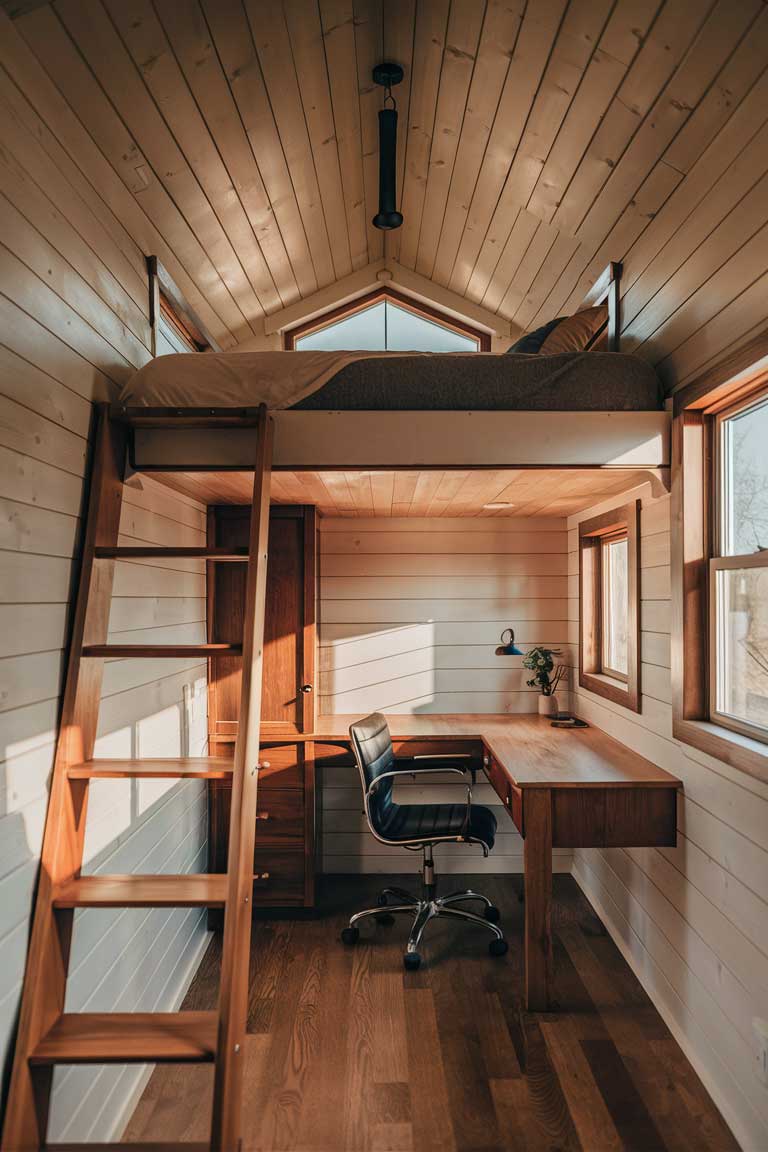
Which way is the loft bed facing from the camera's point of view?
to the viewer's left

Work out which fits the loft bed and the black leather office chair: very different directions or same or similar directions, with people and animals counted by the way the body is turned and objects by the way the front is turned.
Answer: very different directions

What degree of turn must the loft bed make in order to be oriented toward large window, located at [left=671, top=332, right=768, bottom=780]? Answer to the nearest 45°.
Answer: approximately 180°

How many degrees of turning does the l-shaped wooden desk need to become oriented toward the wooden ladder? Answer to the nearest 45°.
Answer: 0° — it already faces it

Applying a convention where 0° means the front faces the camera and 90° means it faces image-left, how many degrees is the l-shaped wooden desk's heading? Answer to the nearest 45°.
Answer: approximately 45°
